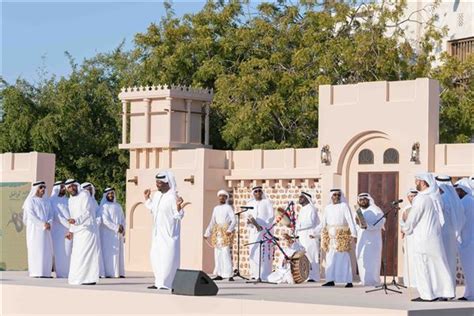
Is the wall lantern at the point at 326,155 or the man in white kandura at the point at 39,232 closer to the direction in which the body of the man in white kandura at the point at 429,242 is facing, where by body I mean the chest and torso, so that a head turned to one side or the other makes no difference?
the man in white kandura

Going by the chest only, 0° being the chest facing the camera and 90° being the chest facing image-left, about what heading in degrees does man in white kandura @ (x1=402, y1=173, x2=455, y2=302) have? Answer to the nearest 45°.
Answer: approximately 90°

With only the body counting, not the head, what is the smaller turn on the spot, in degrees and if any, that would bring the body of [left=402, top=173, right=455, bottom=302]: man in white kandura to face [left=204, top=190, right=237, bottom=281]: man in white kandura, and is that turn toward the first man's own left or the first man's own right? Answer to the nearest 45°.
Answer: approximately 45° to the first man's own right

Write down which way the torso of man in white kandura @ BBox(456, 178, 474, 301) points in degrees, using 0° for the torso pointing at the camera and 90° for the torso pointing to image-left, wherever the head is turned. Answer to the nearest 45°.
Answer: approximately 90°

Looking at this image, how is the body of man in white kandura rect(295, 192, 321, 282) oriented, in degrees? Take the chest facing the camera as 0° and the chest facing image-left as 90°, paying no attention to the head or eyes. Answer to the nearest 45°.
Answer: approximately 45°

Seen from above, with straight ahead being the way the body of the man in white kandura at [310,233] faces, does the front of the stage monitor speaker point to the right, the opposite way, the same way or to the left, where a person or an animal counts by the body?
the opposite way

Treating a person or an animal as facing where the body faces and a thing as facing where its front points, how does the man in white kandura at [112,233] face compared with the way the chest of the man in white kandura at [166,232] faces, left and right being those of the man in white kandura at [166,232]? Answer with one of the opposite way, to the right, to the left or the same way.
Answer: to the left

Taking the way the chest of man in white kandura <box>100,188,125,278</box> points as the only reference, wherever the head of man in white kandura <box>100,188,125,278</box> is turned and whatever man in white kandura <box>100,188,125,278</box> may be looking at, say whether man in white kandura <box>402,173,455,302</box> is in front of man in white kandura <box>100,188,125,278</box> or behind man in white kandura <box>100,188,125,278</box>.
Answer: in front

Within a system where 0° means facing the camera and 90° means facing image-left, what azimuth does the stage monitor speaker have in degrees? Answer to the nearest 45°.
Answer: approximately 225°

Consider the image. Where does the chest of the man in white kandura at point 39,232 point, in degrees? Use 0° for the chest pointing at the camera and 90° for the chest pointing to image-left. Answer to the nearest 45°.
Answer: approximately 315°
